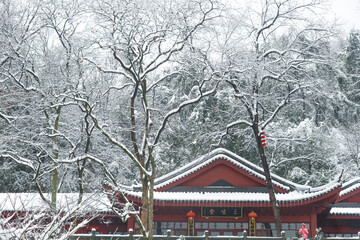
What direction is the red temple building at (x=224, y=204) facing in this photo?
toward the camera
